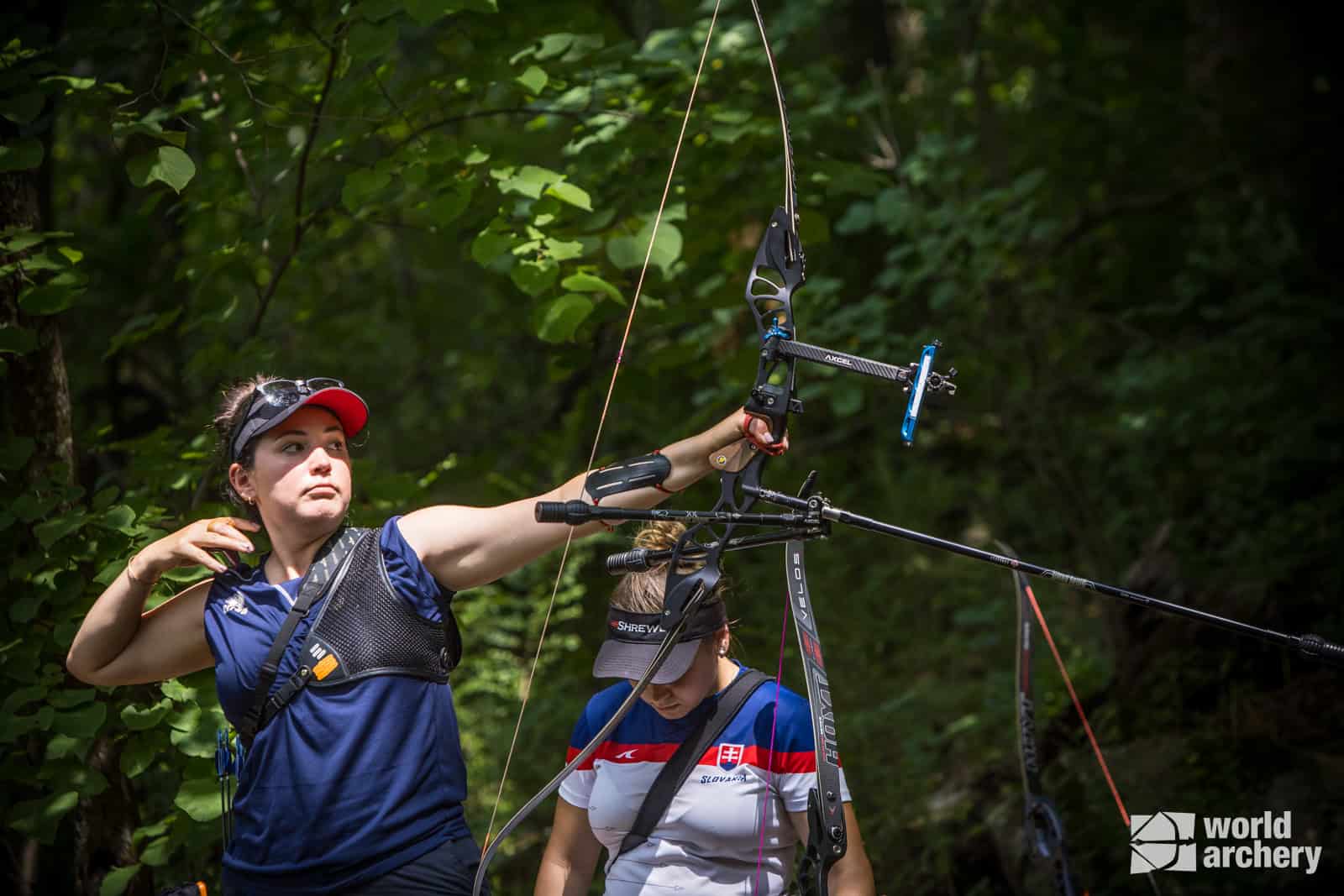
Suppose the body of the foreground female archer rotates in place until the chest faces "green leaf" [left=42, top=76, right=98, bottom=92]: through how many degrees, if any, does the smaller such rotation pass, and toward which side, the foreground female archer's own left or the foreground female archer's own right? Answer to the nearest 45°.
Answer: approximately 135° to the foreground female archer's own right

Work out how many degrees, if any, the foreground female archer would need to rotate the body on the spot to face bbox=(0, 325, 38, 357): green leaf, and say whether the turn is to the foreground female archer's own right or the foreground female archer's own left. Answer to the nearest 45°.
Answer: approximately 135° to the foreground female archer's own right

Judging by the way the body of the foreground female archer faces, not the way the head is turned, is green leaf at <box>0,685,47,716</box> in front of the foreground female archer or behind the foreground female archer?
behind

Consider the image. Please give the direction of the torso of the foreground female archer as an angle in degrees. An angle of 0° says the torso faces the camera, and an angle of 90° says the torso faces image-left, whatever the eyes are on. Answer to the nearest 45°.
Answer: approximately 0°

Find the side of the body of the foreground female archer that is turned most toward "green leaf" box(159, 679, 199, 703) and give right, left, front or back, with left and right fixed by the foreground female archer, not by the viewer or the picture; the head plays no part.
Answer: back

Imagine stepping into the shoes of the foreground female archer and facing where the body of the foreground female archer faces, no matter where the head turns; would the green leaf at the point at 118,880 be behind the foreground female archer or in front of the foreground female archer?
behind

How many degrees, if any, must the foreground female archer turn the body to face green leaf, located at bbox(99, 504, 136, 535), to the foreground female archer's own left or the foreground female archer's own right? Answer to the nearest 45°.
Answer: approximately 135° to the foreground female archer's own right

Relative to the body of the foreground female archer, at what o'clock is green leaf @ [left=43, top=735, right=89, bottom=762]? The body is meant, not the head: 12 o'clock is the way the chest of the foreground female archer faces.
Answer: The green leaf is roughly at 5 o'clock from the foreground female archer.
